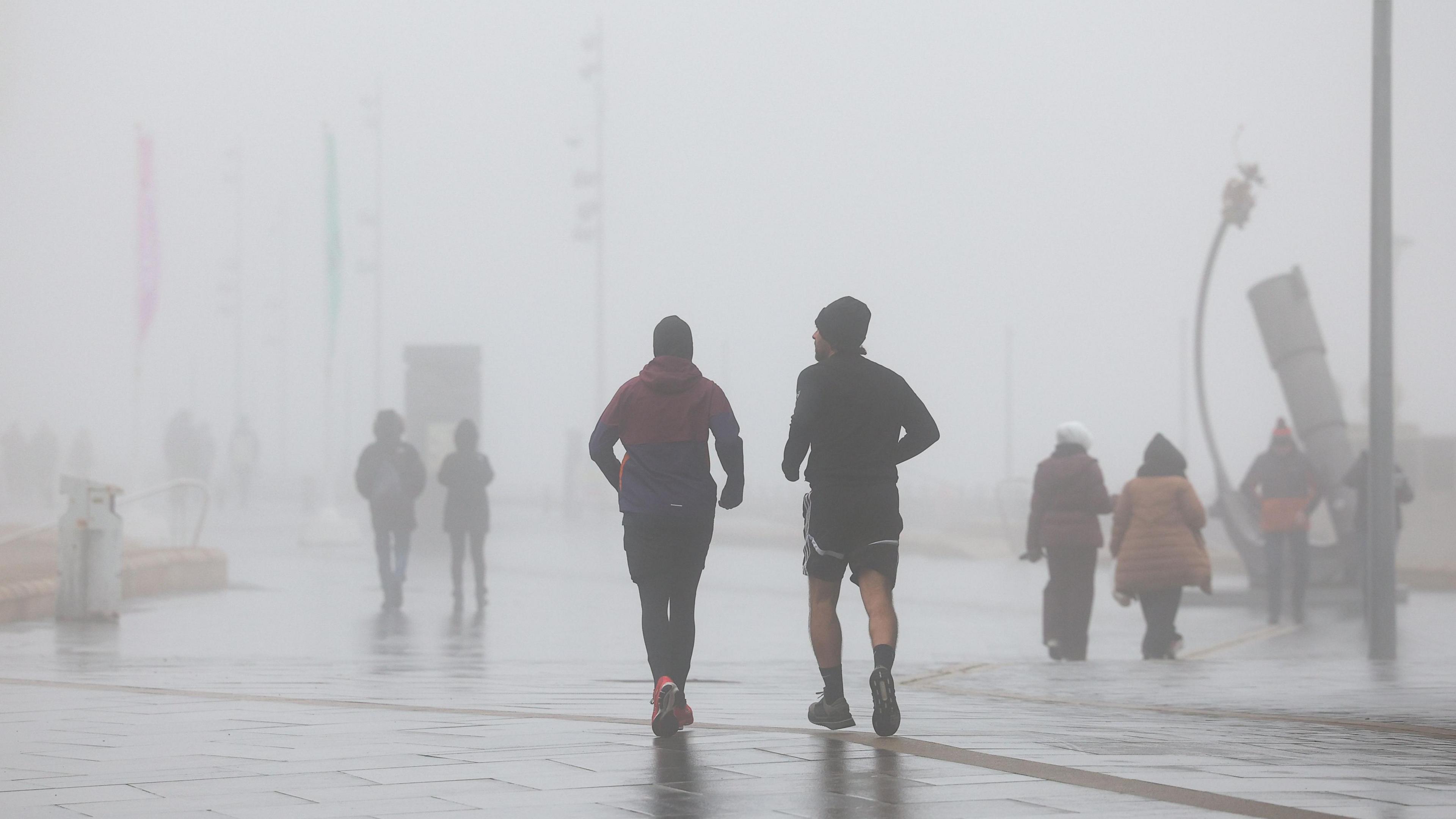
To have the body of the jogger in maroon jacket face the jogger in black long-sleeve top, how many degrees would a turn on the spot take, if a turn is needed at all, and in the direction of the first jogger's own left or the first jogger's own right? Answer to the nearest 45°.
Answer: approximately 135° to the first jogger's own right

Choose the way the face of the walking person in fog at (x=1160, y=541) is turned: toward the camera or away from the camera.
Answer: away from the camera

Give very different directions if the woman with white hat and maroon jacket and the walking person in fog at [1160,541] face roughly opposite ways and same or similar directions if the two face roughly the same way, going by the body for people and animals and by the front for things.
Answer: same or similar directions

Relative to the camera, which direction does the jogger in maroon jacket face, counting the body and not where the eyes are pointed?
away from the camera

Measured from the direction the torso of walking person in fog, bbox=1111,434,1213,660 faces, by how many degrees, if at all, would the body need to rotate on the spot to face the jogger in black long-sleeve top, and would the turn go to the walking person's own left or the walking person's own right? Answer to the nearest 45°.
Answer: approximately 180°

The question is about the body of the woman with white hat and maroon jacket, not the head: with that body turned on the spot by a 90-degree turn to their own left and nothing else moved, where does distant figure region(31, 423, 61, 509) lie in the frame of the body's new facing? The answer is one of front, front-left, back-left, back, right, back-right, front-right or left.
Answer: front-right

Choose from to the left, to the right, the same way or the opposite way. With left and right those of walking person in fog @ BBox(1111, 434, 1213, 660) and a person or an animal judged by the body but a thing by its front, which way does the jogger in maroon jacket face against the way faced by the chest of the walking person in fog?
the same way

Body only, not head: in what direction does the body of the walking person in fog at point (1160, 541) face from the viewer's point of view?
away from the camera

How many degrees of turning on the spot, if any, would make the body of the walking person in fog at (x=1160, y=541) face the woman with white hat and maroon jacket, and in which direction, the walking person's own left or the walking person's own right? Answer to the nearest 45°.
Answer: approximately 90° to the walking person's own left

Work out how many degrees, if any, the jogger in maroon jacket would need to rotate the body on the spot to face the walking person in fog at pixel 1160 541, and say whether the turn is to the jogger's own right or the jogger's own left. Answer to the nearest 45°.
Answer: approximately 45° to the jogger's own right

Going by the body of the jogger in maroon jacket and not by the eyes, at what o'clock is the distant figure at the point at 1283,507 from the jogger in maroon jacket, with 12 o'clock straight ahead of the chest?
The distant figure is roughly at 1 o'clock from the jogger in maroon jacket.

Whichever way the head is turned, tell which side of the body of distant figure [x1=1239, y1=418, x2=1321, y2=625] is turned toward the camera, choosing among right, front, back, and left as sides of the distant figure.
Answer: front

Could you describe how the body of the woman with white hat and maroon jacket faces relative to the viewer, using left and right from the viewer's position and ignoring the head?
facing away from the viewer

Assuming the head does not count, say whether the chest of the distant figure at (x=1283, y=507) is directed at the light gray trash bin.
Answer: no

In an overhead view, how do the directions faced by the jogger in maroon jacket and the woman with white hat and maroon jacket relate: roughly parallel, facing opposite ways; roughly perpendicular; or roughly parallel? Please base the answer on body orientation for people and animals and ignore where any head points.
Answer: roughly parallel

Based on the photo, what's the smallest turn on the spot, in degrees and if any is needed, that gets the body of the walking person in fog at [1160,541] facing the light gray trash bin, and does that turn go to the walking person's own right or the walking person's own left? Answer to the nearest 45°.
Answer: approximately 90° to the walking person's own left

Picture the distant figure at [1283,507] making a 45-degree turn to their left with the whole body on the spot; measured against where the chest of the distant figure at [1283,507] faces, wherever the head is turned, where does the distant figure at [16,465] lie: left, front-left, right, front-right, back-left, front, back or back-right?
back

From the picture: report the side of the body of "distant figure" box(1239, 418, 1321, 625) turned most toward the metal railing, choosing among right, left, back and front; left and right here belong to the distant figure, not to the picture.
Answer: right

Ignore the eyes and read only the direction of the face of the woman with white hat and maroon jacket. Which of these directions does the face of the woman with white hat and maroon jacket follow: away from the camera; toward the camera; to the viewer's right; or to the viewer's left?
away from the camera

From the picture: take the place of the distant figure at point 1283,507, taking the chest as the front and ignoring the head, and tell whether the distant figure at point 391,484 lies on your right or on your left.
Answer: on your right
